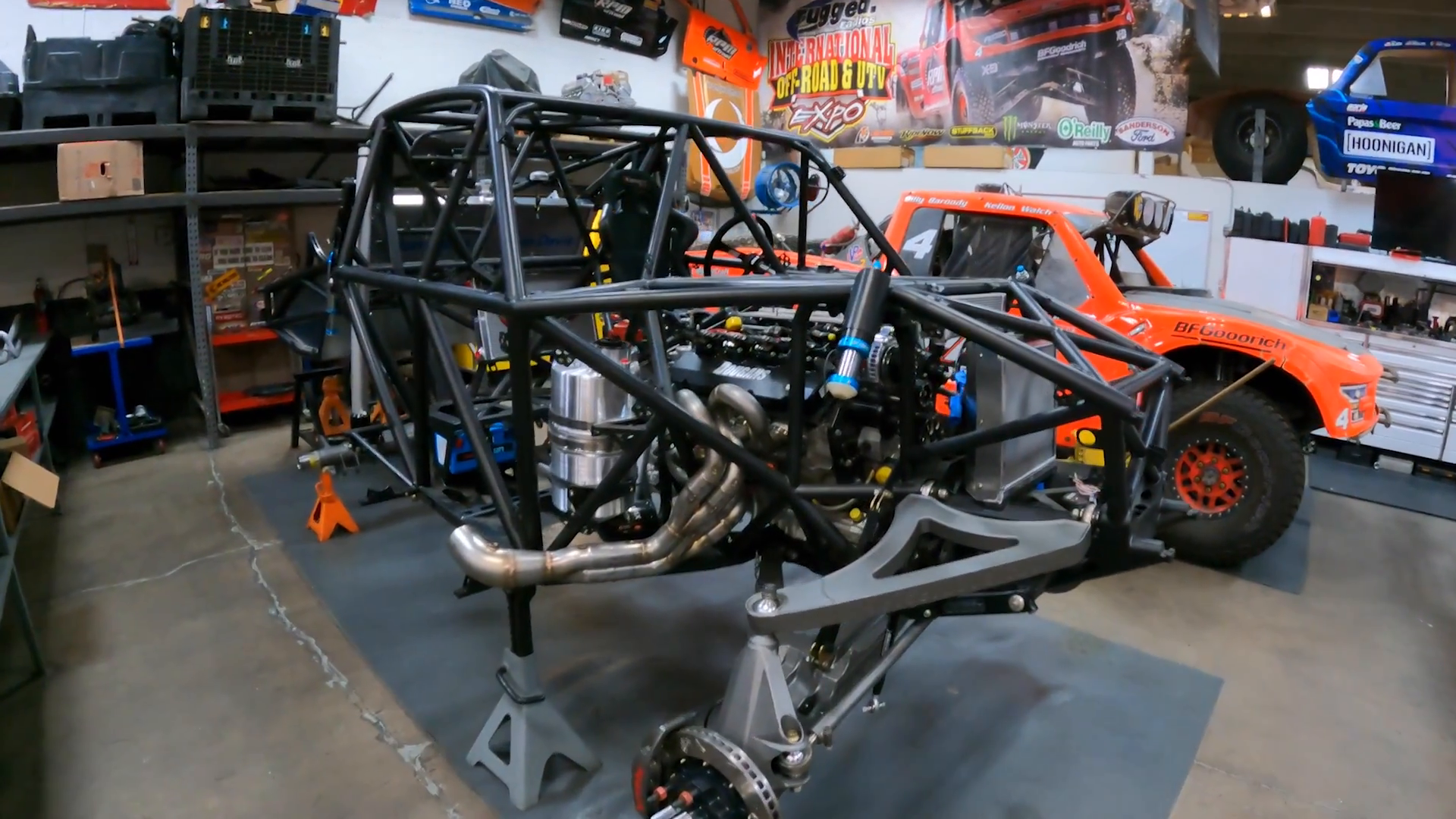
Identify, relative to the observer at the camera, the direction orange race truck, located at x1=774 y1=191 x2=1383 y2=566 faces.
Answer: facing the viewer and to the right of the viewer

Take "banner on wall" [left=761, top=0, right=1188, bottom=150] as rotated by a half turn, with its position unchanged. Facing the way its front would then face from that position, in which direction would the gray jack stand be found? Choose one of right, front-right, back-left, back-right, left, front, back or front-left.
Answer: back

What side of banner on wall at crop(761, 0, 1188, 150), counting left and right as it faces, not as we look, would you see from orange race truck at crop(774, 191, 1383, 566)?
front

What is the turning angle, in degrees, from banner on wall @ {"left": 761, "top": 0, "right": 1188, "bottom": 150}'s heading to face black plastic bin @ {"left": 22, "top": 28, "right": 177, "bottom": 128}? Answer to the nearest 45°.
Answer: approximately 45° to its right

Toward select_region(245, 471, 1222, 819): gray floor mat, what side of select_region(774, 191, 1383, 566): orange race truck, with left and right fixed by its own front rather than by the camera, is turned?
right

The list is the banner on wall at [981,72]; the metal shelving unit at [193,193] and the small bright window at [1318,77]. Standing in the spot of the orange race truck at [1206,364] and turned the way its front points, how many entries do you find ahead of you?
0

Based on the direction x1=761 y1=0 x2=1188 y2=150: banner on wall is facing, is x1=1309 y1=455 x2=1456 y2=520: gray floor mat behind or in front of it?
in front

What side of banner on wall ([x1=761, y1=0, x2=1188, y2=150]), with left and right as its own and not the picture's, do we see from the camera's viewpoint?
front

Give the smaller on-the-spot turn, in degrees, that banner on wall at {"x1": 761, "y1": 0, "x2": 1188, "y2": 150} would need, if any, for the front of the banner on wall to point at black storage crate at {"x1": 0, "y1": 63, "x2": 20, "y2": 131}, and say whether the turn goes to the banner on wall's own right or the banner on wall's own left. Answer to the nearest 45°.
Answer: approximately 45° to the banner on wall's own right

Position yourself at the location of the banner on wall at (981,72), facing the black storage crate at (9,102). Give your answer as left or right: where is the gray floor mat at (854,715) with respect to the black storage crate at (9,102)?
left

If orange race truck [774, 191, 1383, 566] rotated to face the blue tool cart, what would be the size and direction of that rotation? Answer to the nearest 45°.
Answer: approximately 135° to its right

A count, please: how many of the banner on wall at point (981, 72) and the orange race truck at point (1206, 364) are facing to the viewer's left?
0

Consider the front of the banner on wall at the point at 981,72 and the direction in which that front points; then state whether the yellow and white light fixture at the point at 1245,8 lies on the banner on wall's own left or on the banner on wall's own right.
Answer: on the banner on wall's own left

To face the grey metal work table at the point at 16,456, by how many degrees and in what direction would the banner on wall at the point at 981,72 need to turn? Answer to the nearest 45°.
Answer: approximately 45° to its right

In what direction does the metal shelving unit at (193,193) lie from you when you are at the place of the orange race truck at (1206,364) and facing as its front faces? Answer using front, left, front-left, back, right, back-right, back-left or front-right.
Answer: back-right
